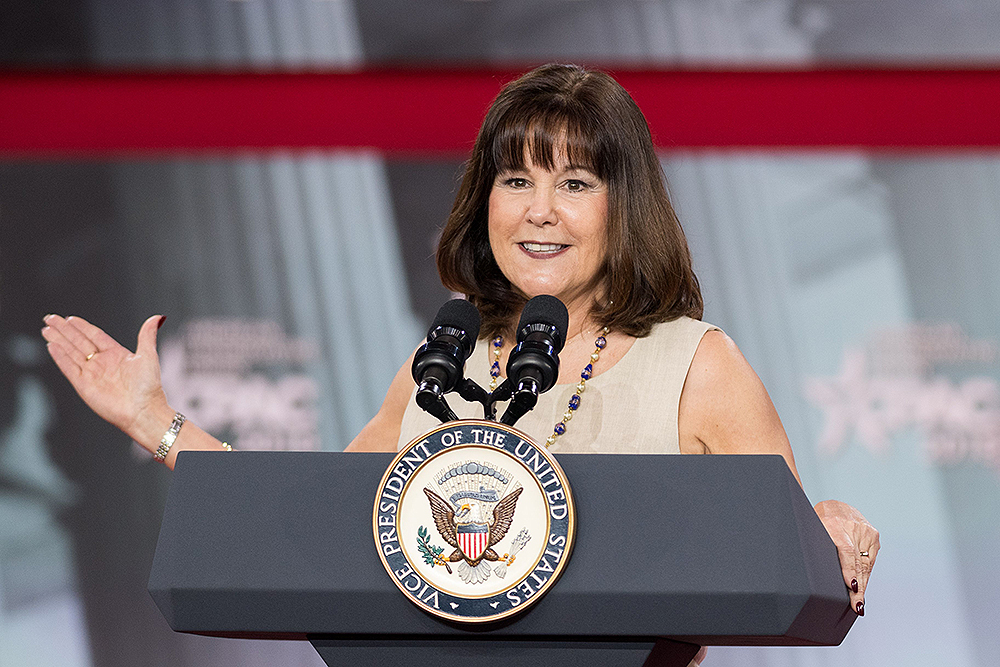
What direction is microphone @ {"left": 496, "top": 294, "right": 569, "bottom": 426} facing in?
away from the camera

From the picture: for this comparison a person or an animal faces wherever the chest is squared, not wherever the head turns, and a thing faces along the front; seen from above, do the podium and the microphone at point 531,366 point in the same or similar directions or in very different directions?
very different directions

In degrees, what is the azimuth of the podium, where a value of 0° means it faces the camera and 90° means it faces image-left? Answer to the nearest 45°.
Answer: approximately 0°

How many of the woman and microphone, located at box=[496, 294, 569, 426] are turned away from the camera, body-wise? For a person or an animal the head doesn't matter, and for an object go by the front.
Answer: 1
